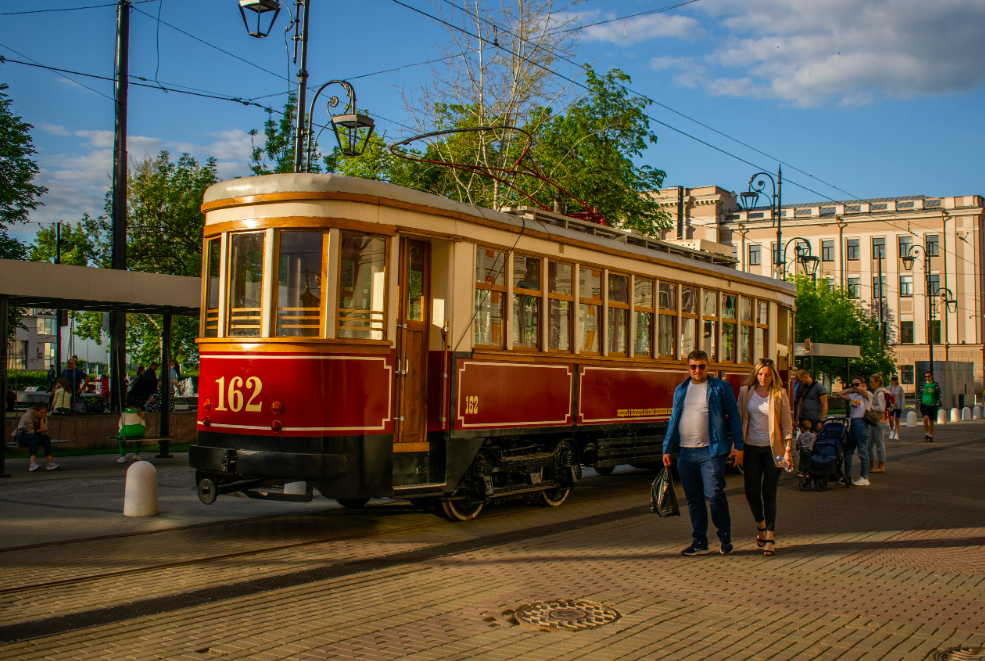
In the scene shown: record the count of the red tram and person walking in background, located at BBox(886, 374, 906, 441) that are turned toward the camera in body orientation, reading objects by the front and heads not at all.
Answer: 1

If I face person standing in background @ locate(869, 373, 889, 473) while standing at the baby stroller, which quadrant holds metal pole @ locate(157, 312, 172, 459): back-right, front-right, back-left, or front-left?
back-left

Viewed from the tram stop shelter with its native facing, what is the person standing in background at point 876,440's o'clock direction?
The person standing in background is roughly at 11 o'clock from the tram stop shelter.
